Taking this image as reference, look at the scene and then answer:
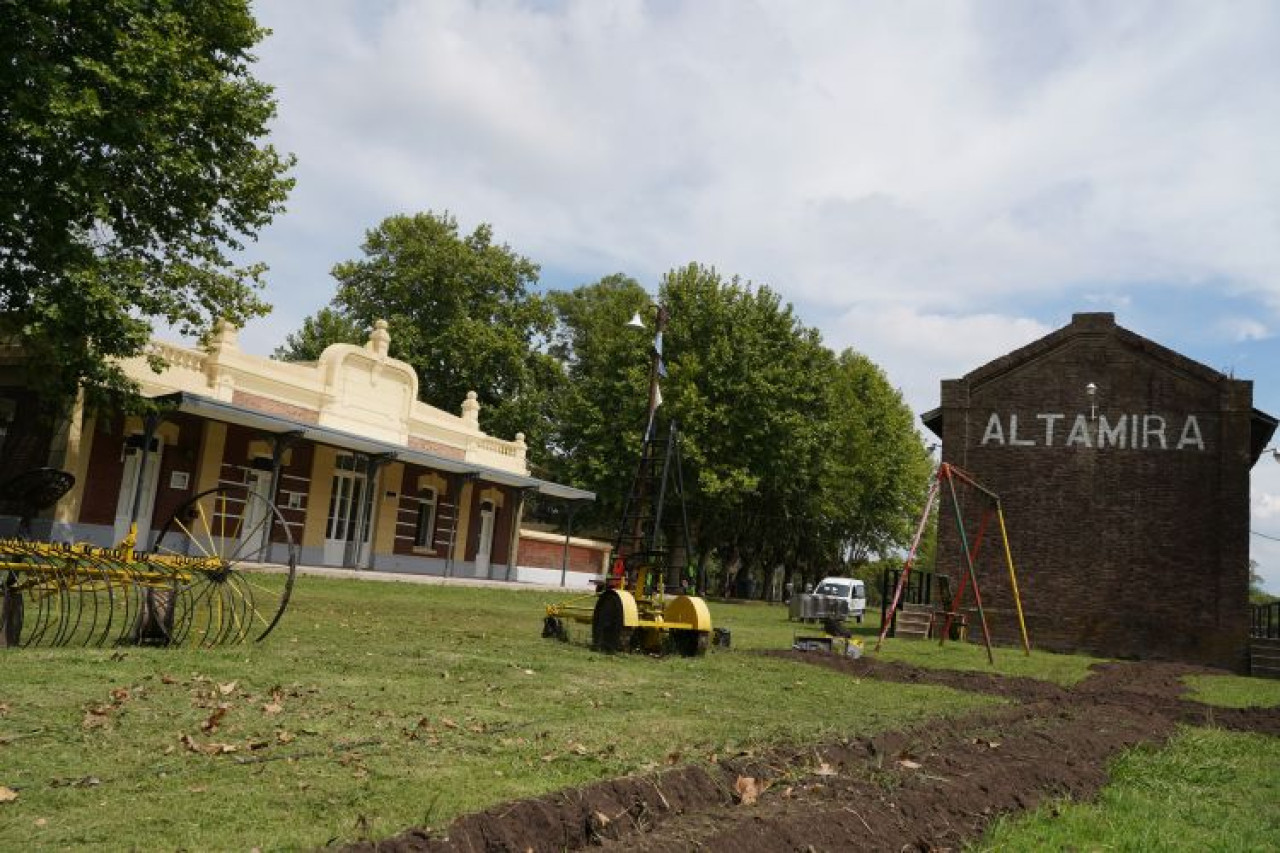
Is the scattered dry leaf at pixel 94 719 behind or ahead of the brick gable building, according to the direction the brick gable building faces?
ahead

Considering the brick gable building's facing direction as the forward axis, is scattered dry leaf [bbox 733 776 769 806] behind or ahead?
ahead

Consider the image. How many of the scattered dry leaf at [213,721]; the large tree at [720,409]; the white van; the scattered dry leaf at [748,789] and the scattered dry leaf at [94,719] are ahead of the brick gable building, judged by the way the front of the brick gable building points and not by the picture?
3

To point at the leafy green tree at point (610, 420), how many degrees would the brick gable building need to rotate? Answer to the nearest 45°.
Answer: approximately 135° to its right

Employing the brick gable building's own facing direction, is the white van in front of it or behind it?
behind

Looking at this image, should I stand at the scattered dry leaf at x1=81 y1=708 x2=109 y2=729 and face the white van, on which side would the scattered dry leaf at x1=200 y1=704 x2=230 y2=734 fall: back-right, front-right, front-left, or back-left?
front-right

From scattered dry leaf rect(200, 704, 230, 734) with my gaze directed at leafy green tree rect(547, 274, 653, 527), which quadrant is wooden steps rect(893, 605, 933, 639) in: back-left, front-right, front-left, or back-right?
front-right

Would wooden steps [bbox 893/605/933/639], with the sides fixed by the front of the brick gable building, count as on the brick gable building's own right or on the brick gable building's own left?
on the brick gable building's own right

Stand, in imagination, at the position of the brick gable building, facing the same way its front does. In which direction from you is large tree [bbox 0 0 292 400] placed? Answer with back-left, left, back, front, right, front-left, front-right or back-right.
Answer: front-right

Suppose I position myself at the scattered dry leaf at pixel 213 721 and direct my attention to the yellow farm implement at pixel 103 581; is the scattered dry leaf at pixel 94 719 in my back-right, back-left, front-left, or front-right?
front-left

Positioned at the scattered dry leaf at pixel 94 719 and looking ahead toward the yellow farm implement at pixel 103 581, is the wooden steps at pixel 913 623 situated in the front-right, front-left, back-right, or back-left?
front-right

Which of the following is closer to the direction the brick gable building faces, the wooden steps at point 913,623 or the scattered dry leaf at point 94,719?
the scattered dry leaf

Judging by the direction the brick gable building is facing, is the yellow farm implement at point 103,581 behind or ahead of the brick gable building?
ahead

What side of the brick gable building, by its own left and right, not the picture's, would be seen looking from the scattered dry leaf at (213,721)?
front

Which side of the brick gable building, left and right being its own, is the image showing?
front

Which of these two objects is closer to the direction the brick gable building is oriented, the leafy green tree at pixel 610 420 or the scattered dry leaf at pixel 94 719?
the scattered dry leaf

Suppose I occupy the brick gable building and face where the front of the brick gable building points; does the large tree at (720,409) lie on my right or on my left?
on my right
